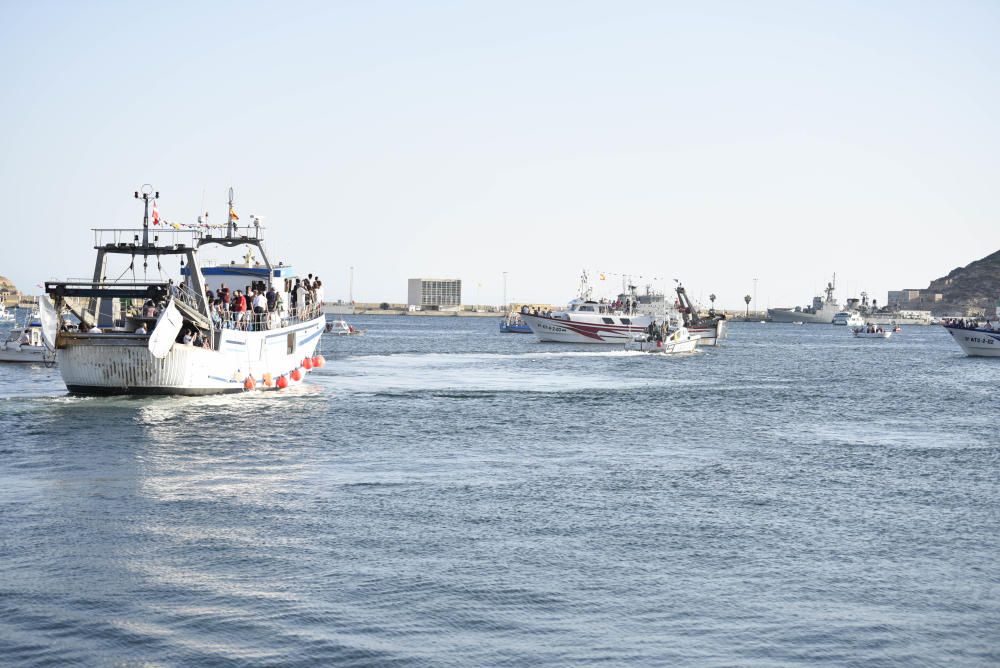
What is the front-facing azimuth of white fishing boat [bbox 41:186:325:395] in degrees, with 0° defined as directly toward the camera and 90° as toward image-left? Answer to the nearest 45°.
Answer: approximately 225°
